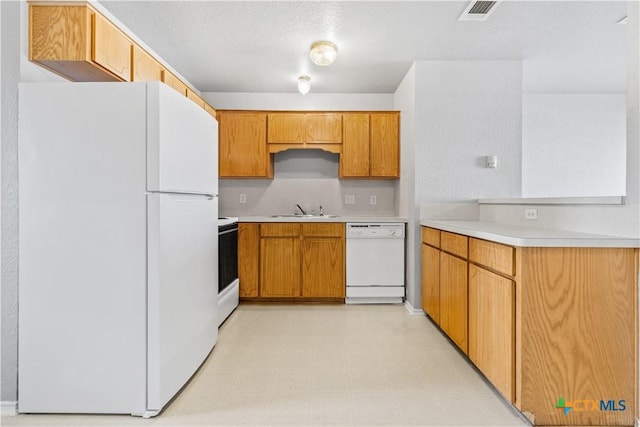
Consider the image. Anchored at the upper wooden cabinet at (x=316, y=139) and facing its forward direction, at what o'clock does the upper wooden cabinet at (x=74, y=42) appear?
the upper wooden cabinet at (x=74, y=42) is roughly at 1 o'clock from the upper wooden cabinet at (x=316, y=139).

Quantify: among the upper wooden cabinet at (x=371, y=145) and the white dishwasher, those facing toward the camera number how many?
2

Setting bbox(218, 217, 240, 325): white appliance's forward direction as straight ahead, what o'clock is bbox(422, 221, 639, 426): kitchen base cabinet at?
The kitchen base cabinet is roughly at 2 o'clock from the white appliance.

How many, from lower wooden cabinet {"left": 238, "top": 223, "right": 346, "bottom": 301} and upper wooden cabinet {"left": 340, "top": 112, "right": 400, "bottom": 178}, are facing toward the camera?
2

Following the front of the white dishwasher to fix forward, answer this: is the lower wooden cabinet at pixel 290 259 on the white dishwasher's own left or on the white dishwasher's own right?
on the white dishwasher's own right

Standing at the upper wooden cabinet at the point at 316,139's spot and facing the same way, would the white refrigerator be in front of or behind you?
in front

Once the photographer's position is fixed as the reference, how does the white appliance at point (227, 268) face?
facing to the right of the viewer

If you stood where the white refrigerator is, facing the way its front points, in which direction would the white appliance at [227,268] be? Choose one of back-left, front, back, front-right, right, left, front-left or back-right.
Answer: left

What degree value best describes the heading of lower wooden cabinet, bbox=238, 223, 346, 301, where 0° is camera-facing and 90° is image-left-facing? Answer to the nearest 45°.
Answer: approximately 0°

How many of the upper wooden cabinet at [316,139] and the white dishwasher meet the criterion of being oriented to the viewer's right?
0

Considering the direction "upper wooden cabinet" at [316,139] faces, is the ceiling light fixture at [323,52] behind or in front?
in front

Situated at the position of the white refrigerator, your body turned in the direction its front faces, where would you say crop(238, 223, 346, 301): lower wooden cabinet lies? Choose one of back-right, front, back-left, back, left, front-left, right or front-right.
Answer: left
